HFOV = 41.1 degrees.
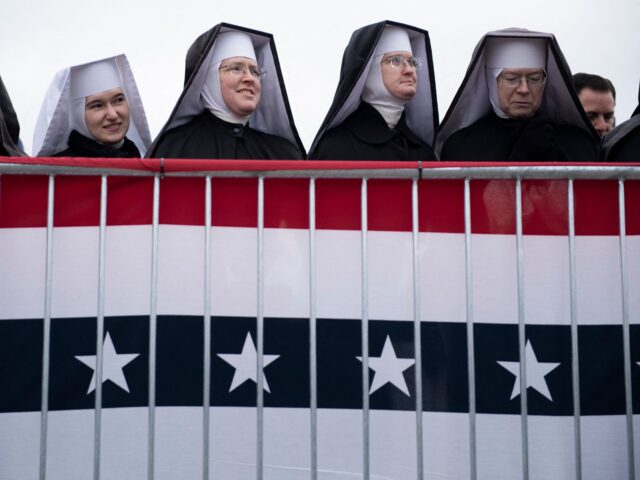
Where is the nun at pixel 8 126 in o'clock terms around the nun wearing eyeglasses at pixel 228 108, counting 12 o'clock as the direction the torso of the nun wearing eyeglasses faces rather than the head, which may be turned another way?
The nun is roughly at 4 o'clock from the nun wearing eyeglasses.

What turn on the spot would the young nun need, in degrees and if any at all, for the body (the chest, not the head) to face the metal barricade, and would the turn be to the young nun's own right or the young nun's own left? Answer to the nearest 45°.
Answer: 0° — they already face it

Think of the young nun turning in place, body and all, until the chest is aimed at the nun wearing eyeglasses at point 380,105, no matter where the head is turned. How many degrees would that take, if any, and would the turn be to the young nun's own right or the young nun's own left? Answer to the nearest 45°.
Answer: approximately 45° to the young nun's own left

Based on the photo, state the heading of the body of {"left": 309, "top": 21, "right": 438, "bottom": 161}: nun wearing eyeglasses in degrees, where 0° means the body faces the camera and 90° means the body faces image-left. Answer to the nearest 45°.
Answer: approximately 315°

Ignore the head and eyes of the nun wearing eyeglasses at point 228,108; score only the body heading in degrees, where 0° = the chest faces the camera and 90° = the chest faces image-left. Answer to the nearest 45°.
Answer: approximately 315°

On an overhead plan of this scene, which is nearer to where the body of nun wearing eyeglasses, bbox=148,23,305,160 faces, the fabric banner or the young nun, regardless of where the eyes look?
the fabric banner

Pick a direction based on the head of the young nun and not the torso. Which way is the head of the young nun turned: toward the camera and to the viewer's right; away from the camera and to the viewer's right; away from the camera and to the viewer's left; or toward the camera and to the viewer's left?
toward the camera and to the viewer's right

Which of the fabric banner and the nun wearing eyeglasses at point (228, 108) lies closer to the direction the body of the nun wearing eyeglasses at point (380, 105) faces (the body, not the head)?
the fabric banner

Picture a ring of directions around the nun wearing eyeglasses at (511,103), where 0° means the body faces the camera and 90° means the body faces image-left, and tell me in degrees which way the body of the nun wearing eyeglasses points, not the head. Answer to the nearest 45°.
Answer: approximately 0°

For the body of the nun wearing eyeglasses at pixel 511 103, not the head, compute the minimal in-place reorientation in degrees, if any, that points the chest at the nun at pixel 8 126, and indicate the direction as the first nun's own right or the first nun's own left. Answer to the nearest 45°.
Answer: approximately 90° to the first nun's own right

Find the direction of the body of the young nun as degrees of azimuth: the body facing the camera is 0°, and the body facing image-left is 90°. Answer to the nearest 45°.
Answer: approximately 315°
